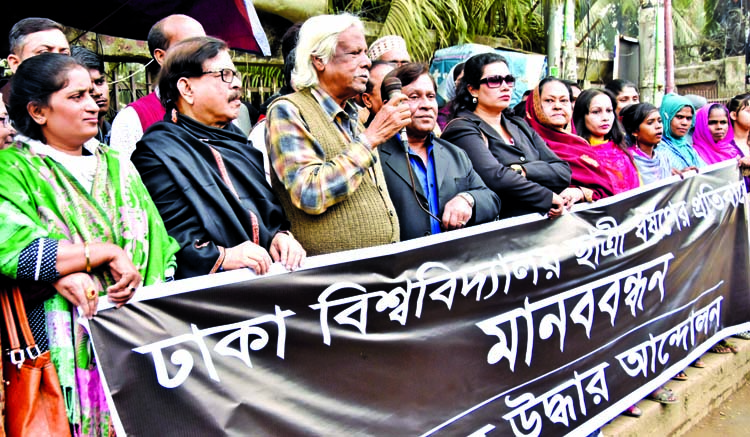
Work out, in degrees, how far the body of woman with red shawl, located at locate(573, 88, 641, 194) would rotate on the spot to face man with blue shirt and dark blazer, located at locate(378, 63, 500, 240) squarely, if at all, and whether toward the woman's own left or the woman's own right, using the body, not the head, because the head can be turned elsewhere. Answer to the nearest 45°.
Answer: approximately 90° to the woman's own right

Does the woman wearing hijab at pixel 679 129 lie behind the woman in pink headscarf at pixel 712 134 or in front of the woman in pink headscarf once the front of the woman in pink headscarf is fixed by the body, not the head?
in front

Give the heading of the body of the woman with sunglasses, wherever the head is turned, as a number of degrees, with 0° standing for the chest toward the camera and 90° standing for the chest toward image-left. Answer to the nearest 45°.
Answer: approximately 315°

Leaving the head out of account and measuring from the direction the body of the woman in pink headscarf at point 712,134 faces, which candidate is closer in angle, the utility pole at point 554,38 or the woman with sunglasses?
the woman with sunglasses

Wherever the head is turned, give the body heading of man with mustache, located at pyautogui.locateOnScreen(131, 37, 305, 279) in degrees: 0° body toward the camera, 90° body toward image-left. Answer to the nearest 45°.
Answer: approximately 315°

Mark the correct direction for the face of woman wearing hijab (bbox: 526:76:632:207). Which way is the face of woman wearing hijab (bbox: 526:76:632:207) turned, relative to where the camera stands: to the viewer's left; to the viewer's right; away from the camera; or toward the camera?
toward the camera

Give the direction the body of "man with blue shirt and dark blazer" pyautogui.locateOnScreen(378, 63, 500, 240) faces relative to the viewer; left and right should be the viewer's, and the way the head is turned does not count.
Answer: facing the viewer

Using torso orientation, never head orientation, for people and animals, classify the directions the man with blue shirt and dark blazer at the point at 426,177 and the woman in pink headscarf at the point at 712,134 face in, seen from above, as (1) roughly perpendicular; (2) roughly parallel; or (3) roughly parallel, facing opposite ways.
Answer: roughly parallel

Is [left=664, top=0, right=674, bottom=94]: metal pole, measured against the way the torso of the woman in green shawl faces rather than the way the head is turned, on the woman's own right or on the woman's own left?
on the woman's own left

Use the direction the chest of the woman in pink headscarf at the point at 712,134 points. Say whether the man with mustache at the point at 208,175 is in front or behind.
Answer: in front

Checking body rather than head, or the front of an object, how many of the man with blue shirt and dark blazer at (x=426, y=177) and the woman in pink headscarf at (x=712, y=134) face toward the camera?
2

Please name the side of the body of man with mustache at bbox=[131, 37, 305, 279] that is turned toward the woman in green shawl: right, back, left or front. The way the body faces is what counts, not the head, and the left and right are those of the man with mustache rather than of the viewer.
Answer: right

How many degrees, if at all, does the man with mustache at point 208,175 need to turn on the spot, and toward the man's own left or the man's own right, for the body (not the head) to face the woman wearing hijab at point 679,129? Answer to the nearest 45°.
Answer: approximately 90° to the man's own left

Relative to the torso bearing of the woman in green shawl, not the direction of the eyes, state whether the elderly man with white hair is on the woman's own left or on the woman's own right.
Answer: on the woman's own left

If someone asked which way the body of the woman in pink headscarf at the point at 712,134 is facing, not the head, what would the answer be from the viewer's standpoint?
toward the camera

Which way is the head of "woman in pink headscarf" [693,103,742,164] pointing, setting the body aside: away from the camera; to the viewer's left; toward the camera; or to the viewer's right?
toward the camera

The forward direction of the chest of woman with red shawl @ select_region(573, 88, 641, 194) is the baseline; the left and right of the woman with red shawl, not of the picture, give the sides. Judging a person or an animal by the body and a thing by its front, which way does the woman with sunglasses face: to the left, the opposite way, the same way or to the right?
the same way

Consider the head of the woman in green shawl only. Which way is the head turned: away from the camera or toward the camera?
toward the camera
